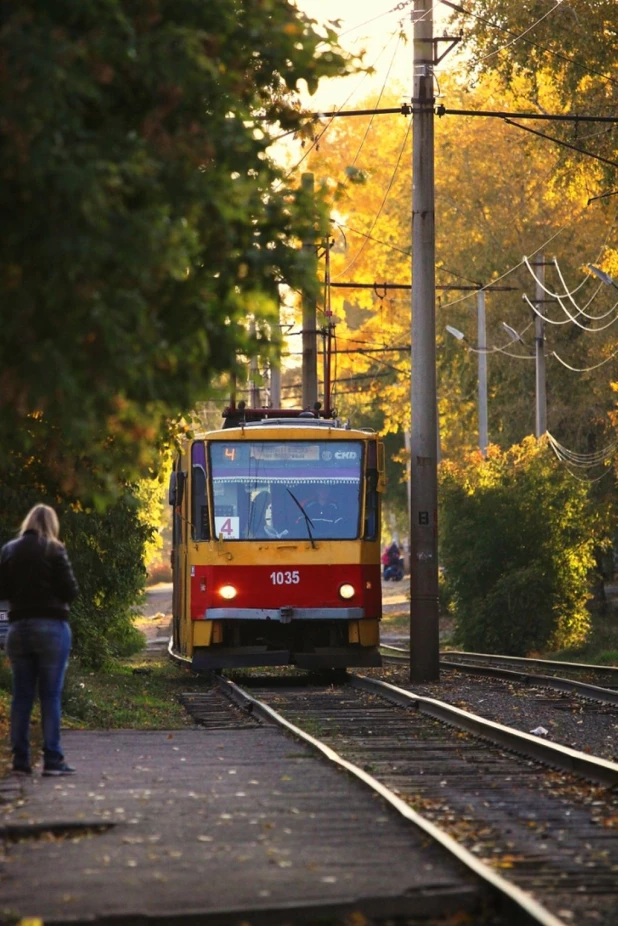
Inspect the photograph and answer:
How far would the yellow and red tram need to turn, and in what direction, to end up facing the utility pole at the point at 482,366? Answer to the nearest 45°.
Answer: approximately 180°

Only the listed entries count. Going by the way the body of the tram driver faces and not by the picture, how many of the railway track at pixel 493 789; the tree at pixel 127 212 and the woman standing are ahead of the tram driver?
3

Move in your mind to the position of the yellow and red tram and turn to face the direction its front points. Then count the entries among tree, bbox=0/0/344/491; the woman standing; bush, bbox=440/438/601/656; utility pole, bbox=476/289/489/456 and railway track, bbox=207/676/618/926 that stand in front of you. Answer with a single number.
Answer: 3

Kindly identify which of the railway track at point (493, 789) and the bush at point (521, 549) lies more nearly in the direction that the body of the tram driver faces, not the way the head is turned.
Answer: the railway track

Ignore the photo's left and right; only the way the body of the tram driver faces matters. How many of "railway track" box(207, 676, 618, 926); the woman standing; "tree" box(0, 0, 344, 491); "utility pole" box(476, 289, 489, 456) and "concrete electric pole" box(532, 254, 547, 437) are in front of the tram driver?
3

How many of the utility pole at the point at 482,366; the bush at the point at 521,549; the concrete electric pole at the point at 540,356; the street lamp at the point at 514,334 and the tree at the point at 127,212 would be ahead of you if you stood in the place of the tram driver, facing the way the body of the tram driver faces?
1

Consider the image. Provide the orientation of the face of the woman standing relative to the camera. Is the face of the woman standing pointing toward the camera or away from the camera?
away from the camera

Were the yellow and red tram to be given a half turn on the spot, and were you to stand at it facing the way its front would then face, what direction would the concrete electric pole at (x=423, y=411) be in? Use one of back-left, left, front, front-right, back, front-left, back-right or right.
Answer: right

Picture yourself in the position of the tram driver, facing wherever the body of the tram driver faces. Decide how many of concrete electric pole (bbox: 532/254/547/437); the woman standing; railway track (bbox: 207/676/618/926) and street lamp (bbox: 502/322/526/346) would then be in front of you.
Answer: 2

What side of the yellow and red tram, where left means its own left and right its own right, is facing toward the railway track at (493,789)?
front

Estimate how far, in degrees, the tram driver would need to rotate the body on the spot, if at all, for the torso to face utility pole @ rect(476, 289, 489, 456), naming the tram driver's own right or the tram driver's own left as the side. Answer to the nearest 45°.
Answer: approximately 180°

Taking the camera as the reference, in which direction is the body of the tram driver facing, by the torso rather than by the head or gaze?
toward the camera

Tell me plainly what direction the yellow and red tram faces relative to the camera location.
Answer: facing the viewer

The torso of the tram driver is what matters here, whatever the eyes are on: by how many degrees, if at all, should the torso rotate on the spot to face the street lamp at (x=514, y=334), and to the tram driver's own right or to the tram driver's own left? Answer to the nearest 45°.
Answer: approximately 180°

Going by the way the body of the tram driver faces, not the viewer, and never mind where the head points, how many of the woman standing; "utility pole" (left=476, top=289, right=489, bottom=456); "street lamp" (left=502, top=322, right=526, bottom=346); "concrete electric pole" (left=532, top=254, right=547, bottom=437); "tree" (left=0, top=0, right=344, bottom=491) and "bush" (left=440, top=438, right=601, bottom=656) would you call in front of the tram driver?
2
